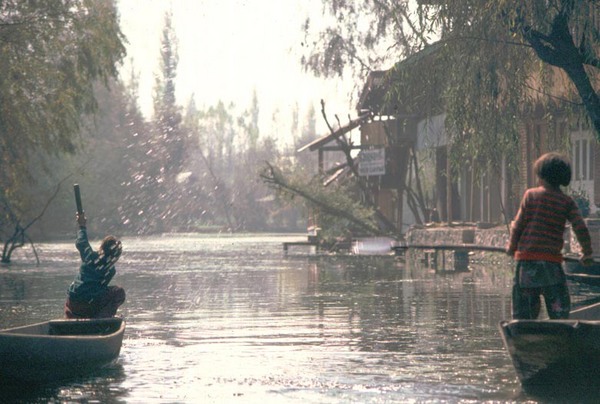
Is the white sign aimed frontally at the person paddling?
yes

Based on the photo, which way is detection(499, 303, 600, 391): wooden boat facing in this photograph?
to the viewer's left

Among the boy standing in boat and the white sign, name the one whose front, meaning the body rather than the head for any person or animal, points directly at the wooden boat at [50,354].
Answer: the white sign

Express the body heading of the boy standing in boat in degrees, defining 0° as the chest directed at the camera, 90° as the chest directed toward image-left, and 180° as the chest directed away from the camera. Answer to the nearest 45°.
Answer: approximately 180°
